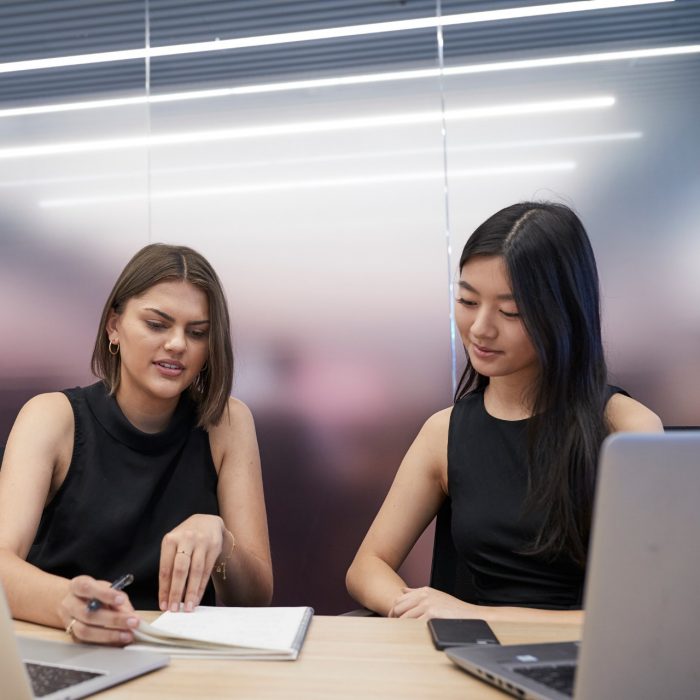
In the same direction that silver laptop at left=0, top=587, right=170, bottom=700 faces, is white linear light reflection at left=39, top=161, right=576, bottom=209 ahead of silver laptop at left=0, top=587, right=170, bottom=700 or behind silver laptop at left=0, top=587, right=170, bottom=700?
ahead

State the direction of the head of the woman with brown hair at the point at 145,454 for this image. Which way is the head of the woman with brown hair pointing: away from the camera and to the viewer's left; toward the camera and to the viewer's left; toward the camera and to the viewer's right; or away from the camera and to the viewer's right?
toward the camera and to the viewer's right

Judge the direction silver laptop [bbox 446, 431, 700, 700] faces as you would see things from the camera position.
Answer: facing away from the viewer and to the left of the viewer

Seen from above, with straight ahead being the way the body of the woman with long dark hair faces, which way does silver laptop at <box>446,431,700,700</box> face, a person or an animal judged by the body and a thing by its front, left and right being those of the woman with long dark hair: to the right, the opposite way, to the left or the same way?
to the right

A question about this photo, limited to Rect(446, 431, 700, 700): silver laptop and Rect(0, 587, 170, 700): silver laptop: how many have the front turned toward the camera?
0

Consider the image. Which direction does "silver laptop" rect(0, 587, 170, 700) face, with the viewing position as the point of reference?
facing away from the viewer and to the right of the viewer

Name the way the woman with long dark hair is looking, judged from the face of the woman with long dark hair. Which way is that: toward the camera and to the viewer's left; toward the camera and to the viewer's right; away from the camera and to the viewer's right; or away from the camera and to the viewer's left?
toward the camera and to the viewer's left

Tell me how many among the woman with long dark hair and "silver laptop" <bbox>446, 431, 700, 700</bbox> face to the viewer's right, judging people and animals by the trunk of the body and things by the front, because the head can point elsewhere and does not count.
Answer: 0

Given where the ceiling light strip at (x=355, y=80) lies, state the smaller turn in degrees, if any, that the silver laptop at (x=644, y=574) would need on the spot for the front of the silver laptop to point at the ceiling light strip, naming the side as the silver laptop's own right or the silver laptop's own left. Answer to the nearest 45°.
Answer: approximately 45° to the silver laptop's own right

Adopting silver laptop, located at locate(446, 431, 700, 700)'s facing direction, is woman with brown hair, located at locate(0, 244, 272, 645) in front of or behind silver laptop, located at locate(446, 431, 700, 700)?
in front

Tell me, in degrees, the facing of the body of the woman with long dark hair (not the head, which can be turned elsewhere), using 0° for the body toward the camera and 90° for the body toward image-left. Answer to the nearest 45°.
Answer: approximately 45°

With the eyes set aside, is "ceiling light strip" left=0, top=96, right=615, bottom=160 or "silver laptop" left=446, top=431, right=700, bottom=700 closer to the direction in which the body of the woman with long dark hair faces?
the silver laptop
